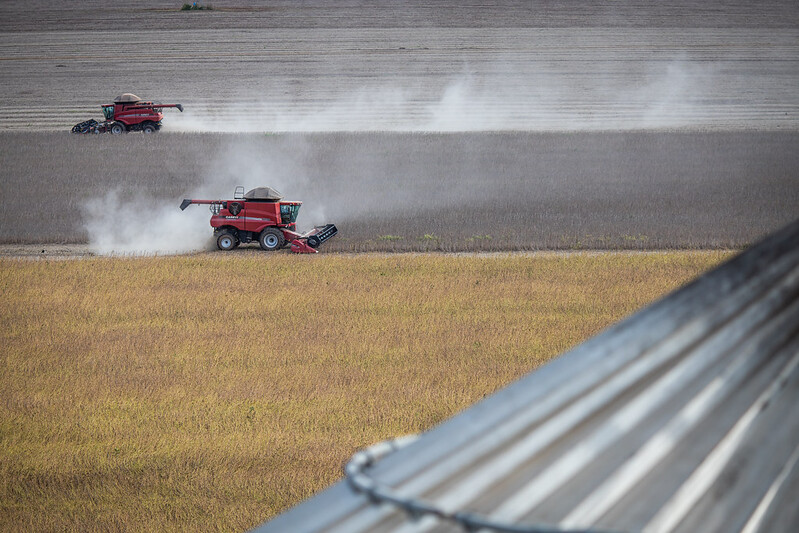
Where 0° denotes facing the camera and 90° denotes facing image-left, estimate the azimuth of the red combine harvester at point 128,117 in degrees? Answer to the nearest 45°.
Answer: approximately 90°
